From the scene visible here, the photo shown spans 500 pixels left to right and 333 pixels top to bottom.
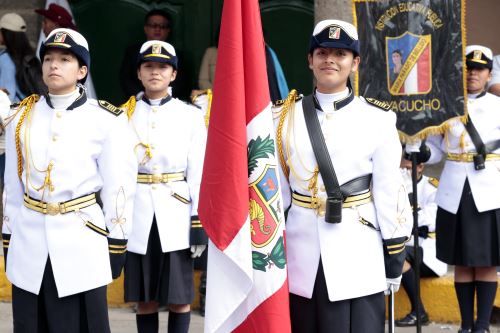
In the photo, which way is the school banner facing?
toward the camera

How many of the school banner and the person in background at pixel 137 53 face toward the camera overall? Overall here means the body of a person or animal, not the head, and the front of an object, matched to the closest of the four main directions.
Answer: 2

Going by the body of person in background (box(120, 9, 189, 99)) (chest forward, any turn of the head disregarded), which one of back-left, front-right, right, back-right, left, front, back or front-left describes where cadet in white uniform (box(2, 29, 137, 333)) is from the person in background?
front

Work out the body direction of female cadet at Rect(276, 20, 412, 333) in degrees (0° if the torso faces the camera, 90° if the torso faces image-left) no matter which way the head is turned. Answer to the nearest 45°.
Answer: approximately 45°

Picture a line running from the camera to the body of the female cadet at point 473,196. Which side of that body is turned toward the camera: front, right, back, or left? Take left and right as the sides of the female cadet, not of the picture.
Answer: front
